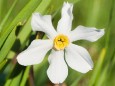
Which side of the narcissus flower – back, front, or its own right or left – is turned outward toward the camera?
front

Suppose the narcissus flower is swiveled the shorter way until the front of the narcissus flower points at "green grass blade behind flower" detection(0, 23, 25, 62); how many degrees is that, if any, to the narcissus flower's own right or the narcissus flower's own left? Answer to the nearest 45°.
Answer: approximately 90° to the narcissus flower's own right
